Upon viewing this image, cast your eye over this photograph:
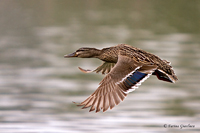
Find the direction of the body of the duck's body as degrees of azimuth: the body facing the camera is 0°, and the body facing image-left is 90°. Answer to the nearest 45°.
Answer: approximately 90°
